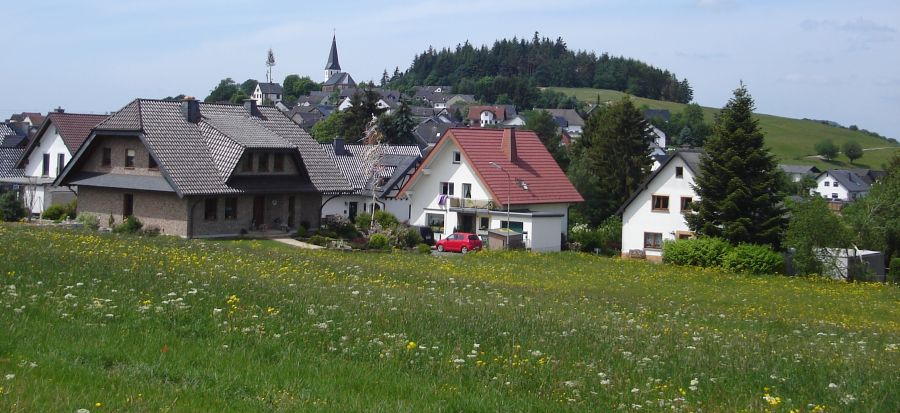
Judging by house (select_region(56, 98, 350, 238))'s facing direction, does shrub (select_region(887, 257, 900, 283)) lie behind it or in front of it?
in front

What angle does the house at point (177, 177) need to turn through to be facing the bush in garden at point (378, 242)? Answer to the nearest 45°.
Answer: approximately 45° to its left

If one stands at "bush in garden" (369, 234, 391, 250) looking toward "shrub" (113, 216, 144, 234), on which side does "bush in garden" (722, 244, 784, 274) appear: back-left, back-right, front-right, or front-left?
back-left

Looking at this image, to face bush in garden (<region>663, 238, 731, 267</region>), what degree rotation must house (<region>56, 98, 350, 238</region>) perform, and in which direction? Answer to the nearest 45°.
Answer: approximately 45° to its left

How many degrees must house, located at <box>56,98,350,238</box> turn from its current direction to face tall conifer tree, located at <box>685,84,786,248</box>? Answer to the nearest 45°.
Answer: approximately 45° to its left
